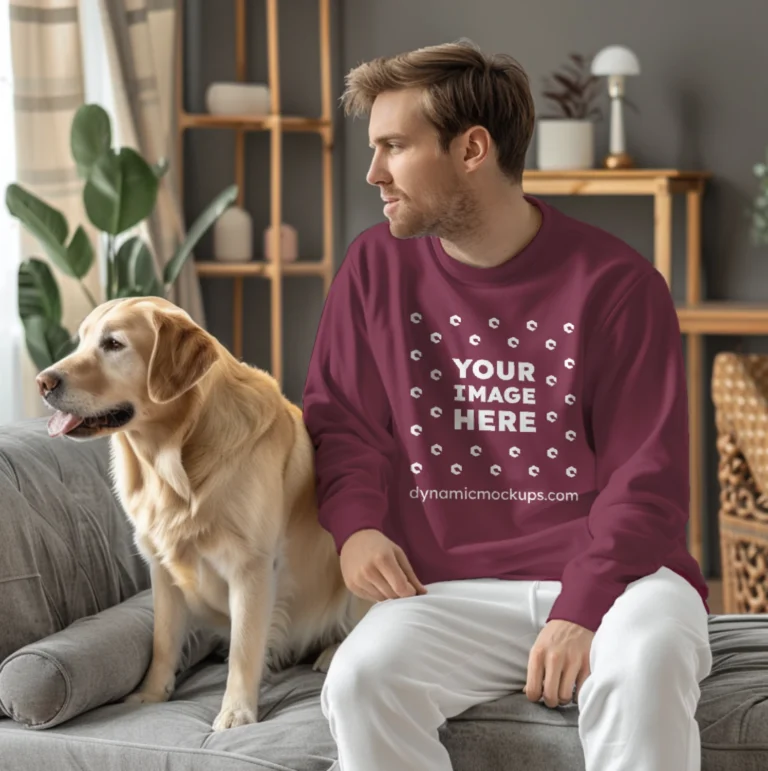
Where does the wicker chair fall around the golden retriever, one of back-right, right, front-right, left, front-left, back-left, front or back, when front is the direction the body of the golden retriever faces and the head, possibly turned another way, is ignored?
back

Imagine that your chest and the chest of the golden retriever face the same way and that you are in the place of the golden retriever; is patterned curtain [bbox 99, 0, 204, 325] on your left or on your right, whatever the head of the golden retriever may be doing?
on your right

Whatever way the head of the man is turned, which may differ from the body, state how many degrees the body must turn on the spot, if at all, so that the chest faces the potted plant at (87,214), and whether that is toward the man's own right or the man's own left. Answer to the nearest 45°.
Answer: approximately 135° to the man's own right

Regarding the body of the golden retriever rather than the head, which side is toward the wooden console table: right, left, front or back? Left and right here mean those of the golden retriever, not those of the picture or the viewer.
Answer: back

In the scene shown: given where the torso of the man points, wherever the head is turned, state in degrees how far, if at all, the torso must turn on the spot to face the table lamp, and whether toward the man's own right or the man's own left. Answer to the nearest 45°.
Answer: approximately 180°

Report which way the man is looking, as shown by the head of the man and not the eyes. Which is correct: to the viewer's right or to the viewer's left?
to the viewer's left

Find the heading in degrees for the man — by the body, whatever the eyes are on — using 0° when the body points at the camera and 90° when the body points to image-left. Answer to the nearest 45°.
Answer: approximately 0°

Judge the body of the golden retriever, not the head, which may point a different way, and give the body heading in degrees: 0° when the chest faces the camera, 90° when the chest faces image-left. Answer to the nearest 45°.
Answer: approximately 45°

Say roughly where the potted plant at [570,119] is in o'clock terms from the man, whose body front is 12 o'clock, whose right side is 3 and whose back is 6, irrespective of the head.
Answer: The potted plant is roughly at 6 o'clock from the man.
